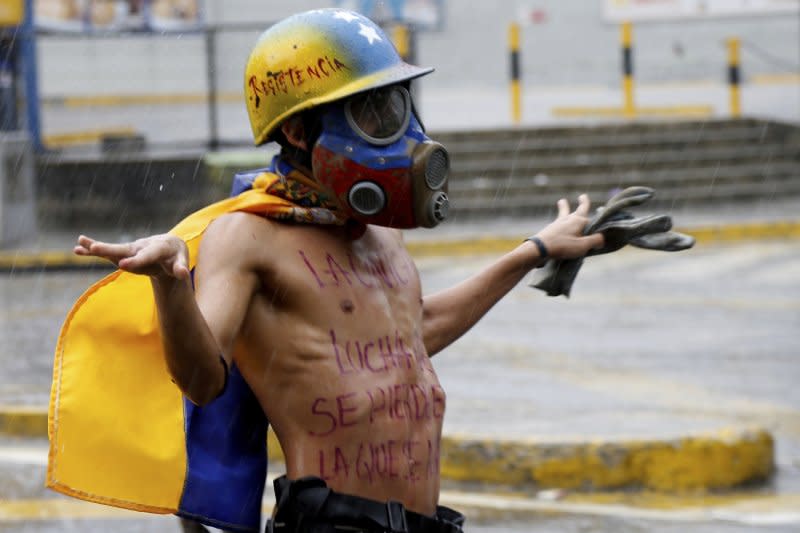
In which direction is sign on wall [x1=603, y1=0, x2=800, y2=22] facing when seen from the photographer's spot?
facing the viewer

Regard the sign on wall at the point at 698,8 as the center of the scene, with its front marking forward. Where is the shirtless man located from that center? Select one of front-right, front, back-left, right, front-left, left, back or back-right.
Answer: front

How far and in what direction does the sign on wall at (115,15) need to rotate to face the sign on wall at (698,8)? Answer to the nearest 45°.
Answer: approximately 135° to its left

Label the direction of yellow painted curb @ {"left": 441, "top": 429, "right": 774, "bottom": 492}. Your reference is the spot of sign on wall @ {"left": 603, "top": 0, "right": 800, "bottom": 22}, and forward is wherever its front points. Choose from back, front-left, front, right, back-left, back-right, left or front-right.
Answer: front

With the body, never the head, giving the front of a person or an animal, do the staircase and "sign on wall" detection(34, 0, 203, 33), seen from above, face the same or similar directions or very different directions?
same or similar directions

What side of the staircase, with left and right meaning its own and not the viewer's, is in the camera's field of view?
front

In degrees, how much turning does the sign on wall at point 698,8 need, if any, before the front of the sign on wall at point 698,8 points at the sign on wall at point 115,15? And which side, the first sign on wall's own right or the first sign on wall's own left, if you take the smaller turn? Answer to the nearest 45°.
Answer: approximately 45° to the first sign on wall's own right

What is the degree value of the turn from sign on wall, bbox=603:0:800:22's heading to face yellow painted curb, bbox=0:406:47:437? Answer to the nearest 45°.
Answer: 0° — it already faces it

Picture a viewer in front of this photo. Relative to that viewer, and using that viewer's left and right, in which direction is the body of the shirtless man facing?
facing the viewer and to the right of the viewer

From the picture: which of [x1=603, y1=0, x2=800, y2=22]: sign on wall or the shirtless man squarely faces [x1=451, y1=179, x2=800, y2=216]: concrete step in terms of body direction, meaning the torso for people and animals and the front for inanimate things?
the sign on wall

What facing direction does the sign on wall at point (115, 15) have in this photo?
toward the camera

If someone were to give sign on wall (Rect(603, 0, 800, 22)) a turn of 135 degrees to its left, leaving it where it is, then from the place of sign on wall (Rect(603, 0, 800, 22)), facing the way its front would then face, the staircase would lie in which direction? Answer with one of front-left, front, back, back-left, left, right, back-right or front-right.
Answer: back-right

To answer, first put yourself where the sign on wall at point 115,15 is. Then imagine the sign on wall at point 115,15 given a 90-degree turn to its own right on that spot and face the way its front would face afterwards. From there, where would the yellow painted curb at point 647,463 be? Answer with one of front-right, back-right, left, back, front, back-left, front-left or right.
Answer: left

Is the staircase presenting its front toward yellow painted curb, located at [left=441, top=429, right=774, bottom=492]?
yes
